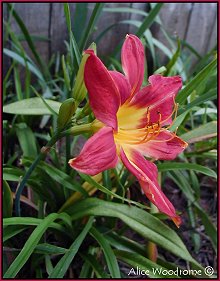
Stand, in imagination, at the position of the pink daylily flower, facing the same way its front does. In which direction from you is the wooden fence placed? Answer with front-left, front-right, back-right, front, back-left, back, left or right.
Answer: back-left

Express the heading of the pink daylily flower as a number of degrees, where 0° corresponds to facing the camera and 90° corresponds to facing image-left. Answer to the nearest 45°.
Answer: approximately 315°
